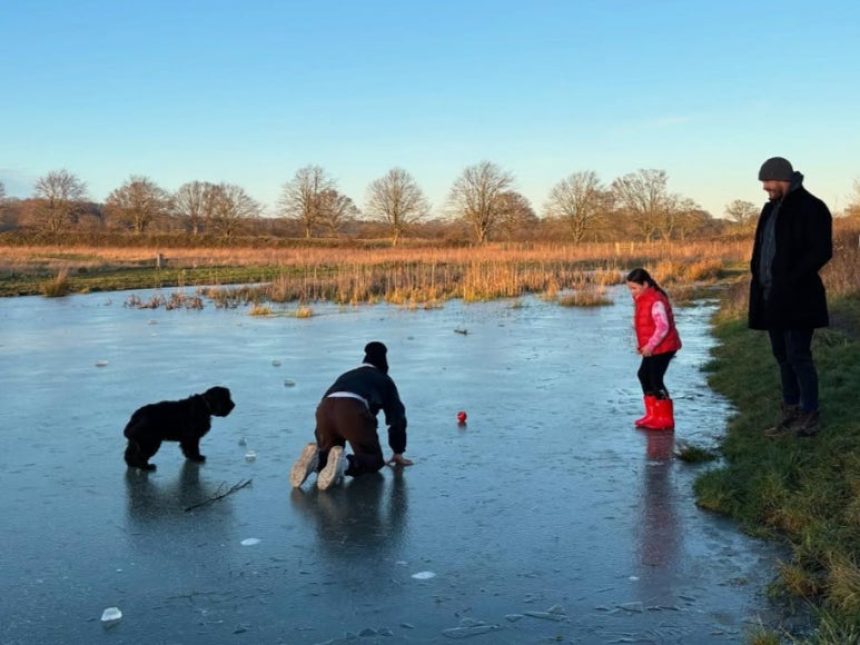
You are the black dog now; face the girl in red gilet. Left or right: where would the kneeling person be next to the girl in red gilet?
right

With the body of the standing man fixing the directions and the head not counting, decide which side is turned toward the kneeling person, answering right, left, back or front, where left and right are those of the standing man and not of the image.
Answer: front

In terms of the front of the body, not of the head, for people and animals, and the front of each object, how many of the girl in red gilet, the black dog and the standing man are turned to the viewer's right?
1

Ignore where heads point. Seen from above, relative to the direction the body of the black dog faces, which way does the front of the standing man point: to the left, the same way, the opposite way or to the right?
the opposite way

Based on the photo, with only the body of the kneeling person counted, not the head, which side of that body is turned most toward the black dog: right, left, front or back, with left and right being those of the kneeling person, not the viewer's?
left

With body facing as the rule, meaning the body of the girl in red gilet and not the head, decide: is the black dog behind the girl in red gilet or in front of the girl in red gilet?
in front

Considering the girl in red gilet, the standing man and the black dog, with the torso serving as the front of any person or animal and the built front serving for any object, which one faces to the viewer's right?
the black dog

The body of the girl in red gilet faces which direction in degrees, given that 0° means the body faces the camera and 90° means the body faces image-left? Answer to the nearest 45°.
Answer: approximately 90°

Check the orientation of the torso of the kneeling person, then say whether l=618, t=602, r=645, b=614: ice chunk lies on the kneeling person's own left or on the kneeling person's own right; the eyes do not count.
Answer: on the kneeling person's own right

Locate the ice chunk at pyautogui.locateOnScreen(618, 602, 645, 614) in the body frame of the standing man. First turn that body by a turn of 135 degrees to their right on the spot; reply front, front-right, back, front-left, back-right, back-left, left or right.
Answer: back

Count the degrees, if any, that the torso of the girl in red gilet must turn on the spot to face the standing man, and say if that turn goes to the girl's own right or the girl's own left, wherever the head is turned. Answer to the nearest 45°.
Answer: approximately 135° to the girl's own left

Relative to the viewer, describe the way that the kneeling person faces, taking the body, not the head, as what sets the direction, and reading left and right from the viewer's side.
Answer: facing away from the viewer and to the right of the viewer

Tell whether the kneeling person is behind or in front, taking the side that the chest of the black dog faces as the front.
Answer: in front

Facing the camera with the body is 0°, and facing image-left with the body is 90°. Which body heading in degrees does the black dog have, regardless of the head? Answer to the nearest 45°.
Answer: approximately 270°

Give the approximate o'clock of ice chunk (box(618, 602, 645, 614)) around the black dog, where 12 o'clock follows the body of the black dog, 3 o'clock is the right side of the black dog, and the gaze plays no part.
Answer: The ice chunk is roughly at 2 o'clock from the black dog.
